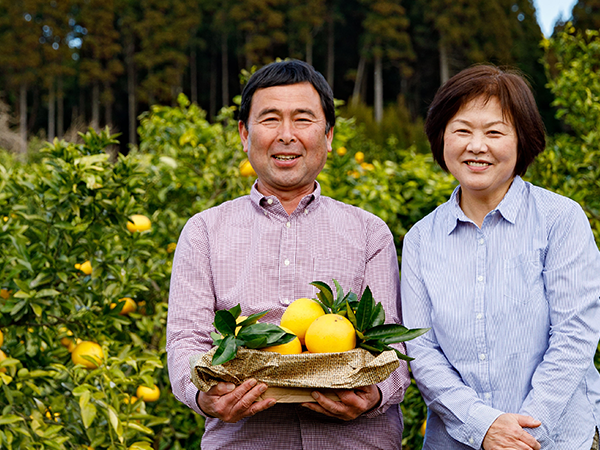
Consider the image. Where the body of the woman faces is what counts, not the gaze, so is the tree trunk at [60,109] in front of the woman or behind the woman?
behind

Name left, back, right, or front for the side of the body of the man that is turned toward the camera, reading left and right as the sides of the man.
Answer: front

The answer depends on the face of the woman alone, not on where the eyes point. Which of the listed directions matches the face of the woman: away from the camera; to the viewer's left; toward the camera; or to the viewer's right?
toward the camera

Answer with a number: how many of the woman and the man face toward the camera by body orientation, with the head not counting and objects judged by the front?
2

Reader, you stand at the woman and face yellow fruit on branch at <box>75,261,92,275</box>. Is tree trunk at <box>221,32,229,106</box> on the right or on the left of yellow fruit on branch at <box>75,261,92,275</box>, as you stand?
right

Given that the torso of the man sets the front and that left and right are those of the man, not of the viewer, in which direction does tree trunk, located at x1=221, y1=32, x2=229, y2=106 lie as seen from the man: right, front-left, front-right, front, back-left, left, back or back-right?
back

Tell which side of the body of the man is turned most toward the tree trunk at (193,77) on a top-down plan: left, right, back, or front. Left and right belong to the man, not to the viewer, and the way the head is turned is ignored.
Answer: back

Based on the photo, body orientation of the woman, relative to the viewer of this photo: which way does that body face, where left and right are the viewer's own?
facing the viewer

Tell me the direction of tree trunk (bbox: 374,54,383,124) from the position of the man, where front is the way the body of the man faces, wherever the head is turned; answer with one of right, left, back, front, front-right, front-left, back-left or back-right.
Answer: back

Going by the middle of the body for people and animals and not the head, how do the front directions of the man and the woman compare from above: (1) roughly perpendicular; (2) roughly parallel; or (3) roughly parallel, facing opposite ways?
roughly parallel

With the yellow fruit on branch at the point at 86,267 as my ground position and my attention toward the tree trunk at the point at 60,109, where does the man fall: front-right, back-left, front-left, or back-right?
back-right

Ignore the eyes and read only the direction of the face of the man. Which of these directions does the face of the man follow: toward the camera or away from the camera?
toward the camera
